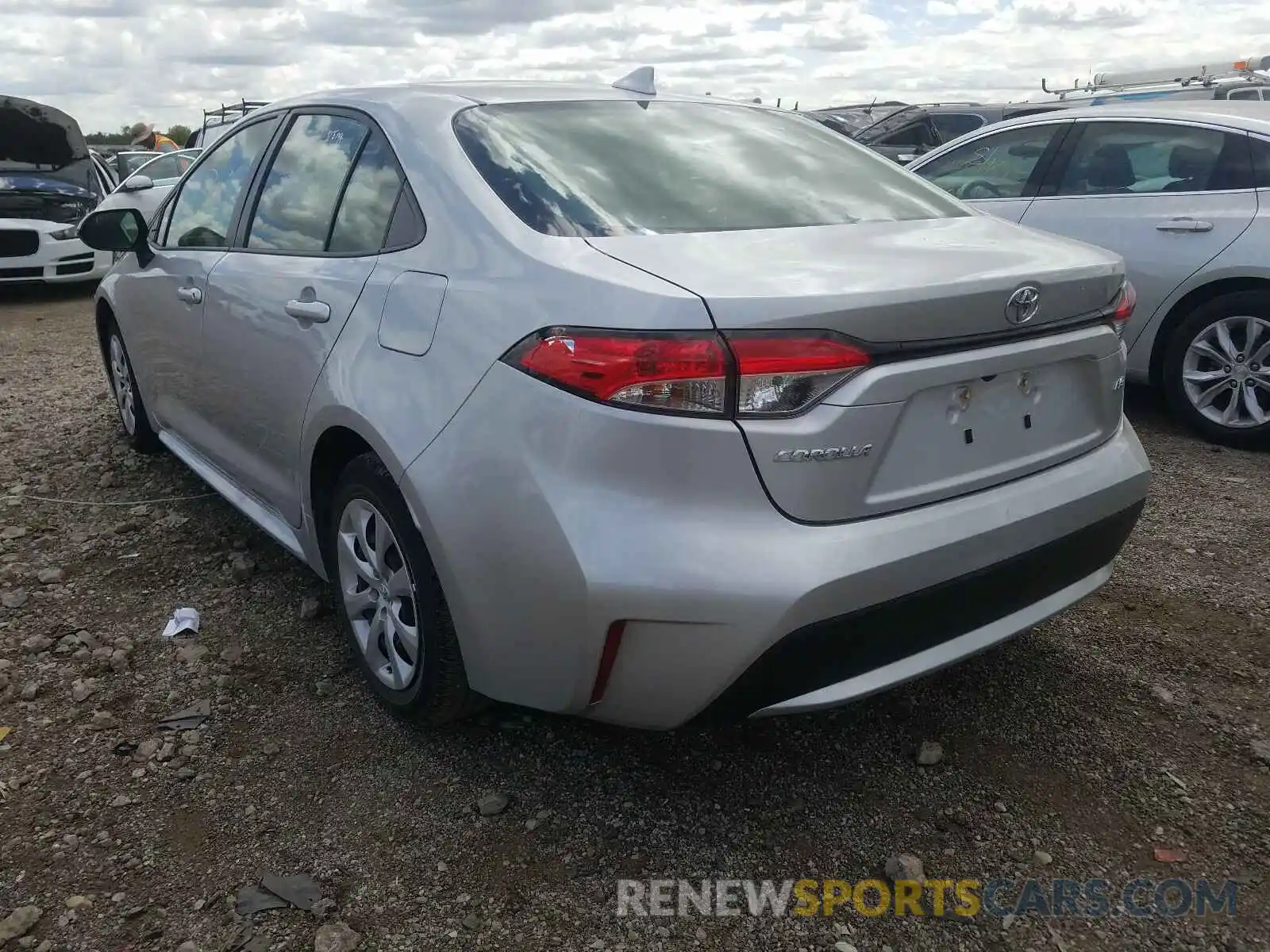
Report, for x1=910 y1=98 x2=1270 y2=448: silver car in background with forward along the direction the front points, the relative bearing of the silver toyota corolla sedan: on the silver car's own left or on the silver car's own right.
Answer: on the silver car's own left

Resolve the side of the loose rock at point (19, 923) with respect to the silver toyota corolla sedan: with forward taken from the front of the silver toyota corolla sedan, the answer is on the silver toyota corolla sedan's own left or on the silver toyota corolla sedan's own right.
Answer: on the silver toyota corolla sedan's own left

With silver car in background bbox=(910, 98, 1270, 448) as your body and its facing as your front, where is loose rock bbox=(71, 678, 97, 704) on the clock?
The loose rock is roughly at 10 o'clock from the silver car in background.

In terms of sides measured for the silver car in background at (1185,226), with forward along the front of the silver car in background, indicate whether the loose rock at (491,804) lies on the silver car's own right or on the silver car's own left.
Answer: on the silver car's own left

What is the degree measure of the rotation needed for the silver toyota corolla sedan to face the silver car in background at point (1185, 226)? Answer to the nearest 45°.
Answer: approximately 90° to its right

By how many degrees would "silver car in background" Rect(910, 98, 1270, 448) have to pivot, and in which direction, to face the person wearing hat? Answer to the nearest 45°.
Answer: approximately 45° to its right

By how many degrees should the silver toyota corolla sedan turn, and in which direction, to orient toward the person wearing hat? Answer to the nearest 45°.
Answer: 0° — it already faces them

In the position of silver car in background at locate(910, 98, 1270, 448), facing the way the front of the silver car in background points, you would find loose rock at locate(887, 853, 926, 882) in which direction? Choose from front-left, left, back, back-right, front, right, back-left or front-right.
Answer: left

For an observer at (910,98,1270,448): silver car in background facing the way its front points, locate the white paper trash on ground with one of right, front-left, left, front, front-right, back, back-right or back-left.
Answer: front-left

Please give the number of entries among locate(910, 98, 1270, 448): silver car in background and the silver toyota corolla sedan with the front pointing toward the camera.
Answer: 0

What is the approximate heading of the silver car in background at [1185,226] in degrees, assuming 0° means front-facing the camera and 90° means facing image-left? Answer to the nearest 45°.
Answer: approximately 90°

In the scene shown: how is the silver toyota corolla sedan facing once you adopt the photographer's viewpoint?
facing away from the viewer and to the left of the viewer
